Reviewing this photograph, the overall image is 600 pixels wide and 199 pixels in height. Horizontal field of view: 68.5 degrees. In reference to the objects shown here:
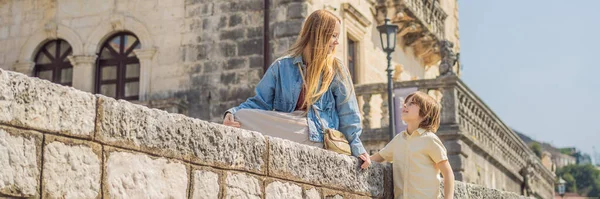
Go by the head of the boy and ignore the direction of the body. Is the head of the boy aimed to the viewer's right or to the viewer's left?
to the viewer's left

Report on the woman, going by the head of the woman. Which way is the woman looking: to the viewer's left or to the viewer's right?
to the viewer's right

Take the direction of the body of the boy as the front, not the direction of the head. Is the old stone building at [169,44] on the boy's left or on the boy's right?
on the boy's right

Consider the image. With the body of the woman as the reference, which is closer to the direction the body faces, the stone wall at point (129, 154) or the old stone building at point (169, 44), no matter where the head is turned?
the stone wall
